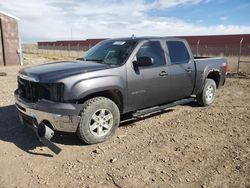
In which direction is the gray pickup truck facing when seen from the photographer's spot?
facing the viewer and to the left of the viewer

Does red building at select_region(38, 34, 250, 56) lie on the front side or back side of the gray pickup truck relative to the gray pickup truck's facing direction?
on the back side
